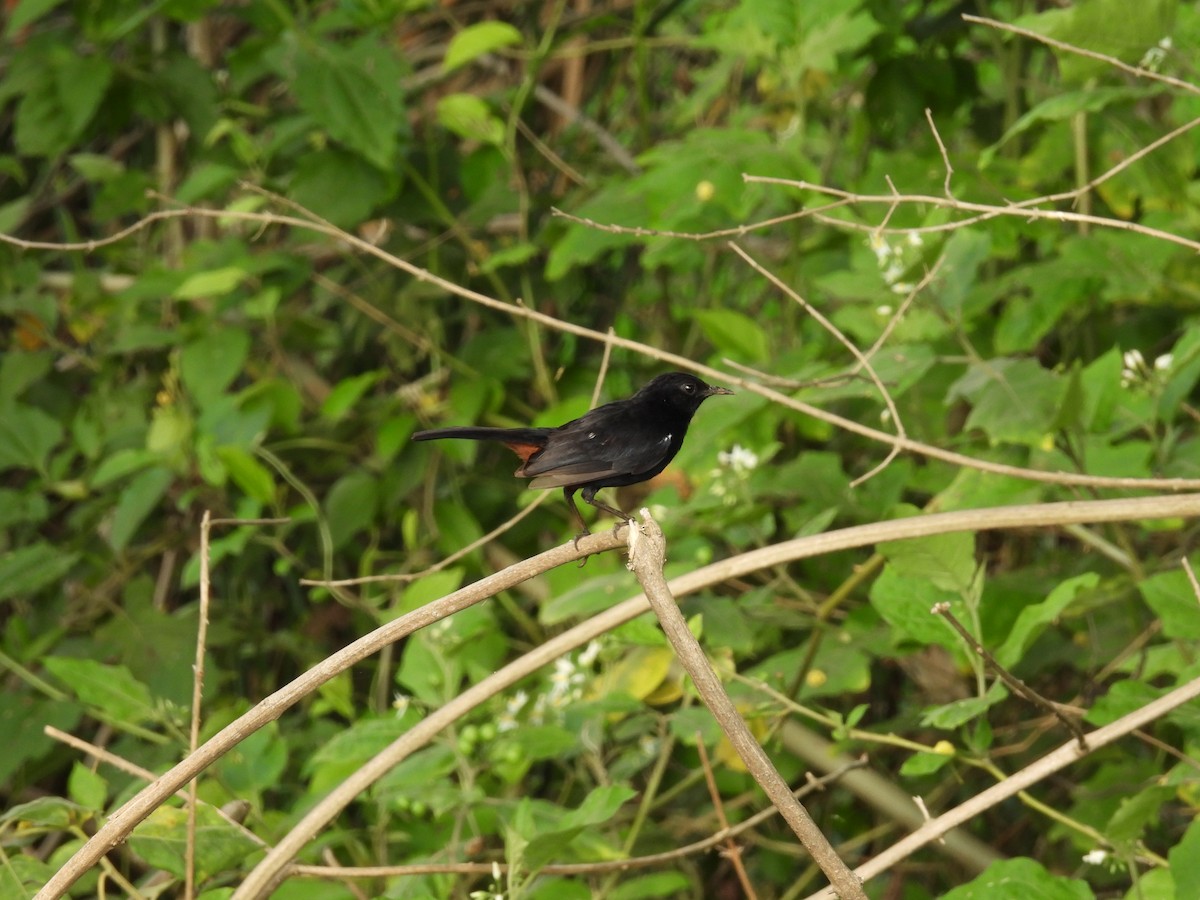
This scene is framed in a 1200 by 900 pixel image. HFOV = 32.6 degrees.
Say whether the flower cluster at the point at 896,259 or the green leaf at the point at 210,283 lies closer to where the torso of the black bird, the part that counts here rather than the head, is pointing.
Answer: the flower cluster

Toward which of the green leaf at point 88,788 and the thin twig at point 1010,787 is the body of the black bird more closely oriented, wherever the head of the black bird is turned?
the thin twig

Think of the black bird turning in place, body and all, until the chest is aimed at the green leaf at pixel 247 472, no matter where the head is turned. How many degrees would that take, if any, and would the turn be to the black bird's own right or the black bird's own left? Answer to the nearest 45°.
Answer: approximately 135° to the black bird's own left

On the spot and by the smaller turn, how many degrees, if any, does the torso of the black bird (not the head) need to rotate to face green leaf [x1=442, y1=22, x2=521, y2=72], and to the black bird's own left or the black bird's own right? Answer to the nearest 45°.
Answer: approximately 90° to the black bird's own left

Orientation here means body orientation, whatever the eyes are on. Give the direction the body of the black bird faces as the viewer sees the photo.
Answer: to the viewer's right

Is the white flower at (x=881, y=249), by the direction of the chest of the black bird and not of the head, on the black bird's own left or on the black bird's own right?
on the black bird's own left

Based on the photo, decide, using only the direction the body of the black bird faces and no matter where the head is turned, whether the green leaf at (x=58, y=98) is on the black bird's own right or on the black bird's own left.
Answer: on the black bird's own left

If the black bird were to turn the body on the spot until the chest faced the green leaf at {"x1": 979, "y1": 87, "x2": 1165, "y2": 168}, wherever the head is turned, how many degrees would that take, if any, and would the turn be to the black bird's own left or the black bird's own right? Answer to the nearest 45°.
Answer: approximately 45° to the black bird's own left

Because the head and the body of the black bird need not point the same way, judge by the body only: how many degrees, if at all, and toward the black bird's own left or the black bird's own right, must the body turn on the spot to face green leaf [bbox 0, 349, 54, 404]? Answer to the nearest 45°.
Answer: approximately 135° to the black bird's own left

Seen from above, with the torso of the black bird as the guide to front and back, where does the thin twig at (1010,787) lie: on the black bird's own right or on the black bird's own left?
on the black bird's own right

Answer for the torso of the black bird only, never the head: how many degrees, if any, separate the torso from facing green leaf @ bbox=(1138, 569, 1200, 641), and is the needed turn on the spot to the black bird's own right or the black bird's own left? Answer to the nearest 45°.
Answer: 0° — it already faces it
